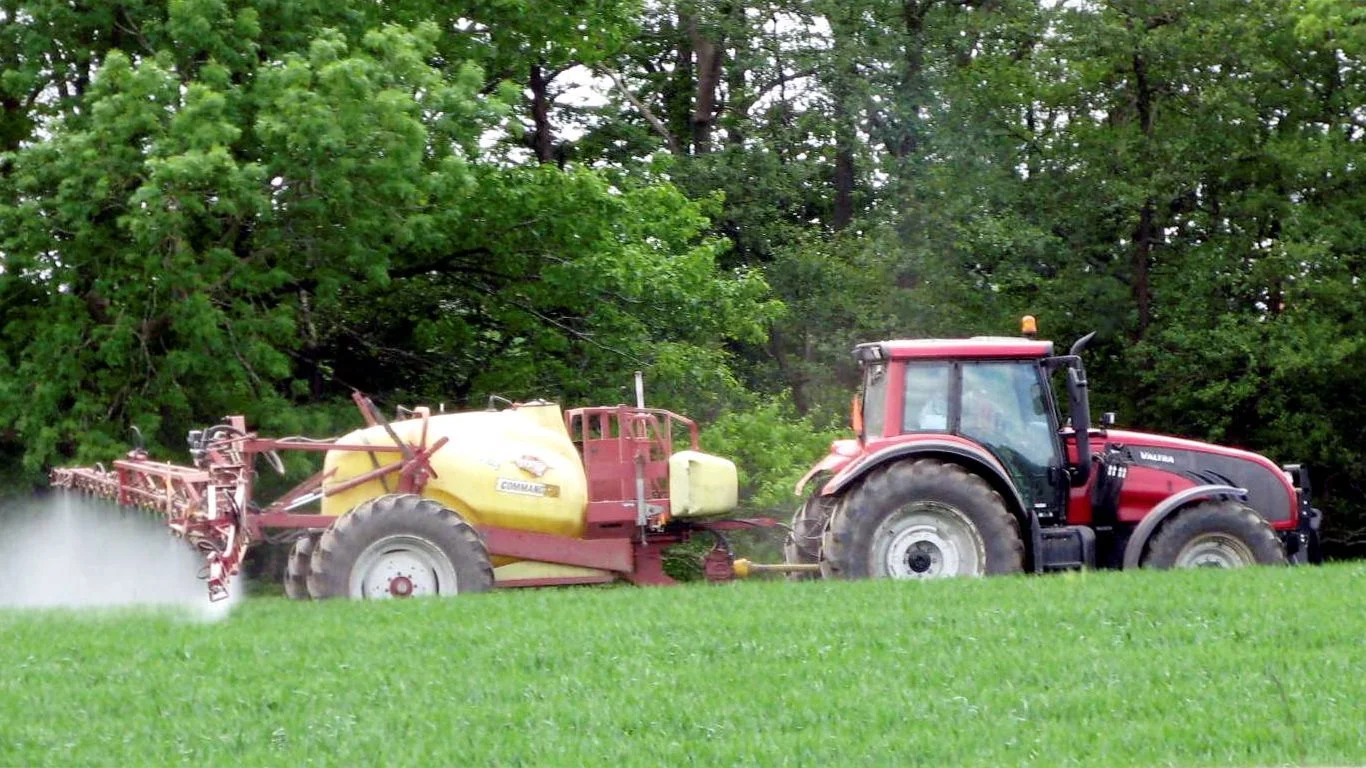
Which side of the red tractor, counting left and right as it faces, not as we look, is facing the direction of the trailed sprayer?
back

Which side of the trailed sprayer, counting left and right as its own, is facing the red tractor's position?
front

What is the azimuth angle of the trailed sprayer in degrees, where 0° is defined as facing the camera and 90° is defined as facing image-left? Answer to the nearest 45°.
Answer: approximately 270°

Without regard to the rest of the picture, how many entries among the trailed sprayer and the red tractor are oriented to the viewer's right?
2

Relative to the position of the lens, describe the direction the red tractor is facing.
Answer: facing to the right of the viewer
